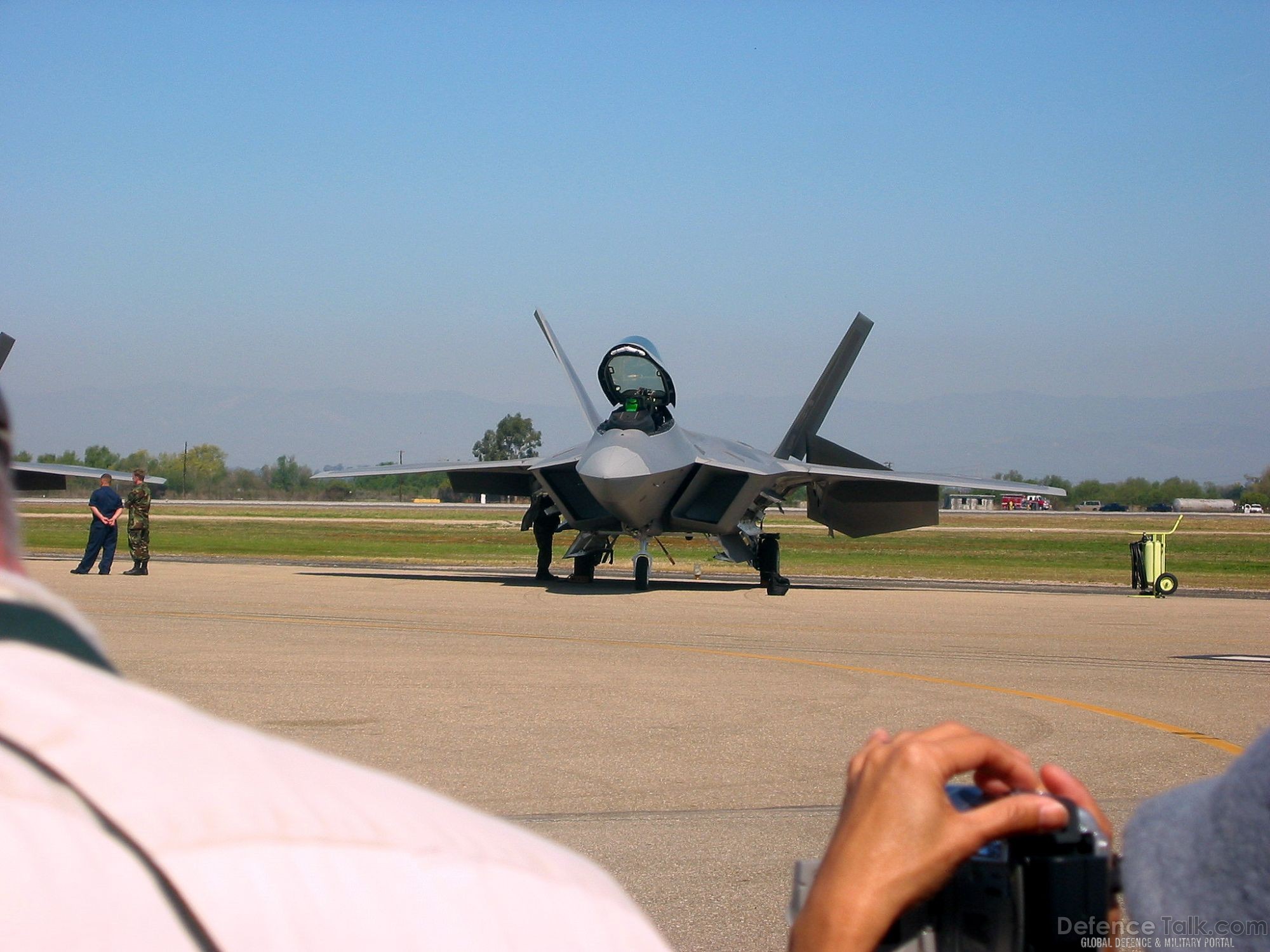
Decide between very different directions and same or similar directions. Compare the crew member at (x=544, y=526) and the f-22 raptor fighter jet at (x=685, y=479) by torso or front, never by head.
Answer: very different directions

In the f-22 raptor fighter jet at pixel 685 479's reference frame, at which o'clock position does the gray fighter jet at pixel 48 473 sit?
The gray fighter jet is roughly at 3 o'clock from the f-22 raptor fighter jet.

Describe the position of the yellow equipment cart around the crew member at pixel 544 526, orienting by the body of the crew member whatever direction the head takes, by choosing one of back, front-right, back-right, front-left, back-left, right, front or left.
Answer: front

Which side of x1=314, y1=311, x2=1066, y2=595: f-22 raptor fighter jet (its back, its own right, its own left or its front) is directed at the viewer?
front

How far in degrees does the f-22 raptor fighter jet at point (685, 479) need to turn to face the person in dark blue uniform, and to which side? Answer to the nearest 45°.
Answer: approximately 90° to its right

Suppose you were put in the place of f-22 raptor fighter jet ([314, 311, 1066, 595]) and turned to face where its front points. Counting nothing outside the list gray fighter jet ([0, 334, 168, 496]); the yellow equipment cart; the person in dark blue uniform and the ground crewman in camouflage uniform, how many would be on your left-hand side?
1

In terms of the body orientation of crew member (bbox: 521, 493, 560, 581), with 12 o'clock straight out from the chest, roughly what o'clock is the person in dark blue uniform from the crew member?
The person in dark blue uniform is roughly at 6 o'clock from the crew member.

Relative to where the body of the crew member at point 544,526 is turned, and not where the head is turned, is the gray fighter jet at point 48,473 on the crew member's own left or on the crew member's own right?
on the crew member's own left

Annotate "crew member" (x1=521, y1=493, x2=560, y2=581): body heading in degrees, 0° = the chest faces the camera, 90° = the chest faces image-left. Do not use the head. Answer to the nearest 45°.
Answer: approximately 270°

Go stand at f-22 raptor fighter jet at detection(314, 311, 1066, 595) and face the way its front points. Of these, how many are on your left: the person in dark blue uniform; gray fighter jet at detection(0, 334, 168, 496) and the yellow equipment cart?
1

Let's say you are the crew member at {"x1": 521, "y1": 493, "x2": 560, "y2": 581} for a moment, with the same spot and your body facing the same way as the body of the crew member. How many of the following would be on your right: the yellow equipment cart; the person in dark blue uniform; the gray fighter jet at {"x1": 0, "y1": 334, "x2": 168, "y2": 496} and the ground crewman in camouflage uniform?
1

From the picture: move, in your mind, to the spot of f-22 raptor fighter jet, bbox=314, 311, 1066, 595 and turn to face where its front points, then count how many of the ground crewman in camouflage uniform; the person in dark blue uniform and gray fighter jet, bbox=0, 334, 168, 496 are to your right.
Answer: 3

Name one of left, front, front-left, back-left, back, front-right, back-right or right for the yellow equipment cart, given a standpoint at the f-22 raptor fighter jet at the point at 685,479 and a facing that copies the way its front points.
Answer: left
